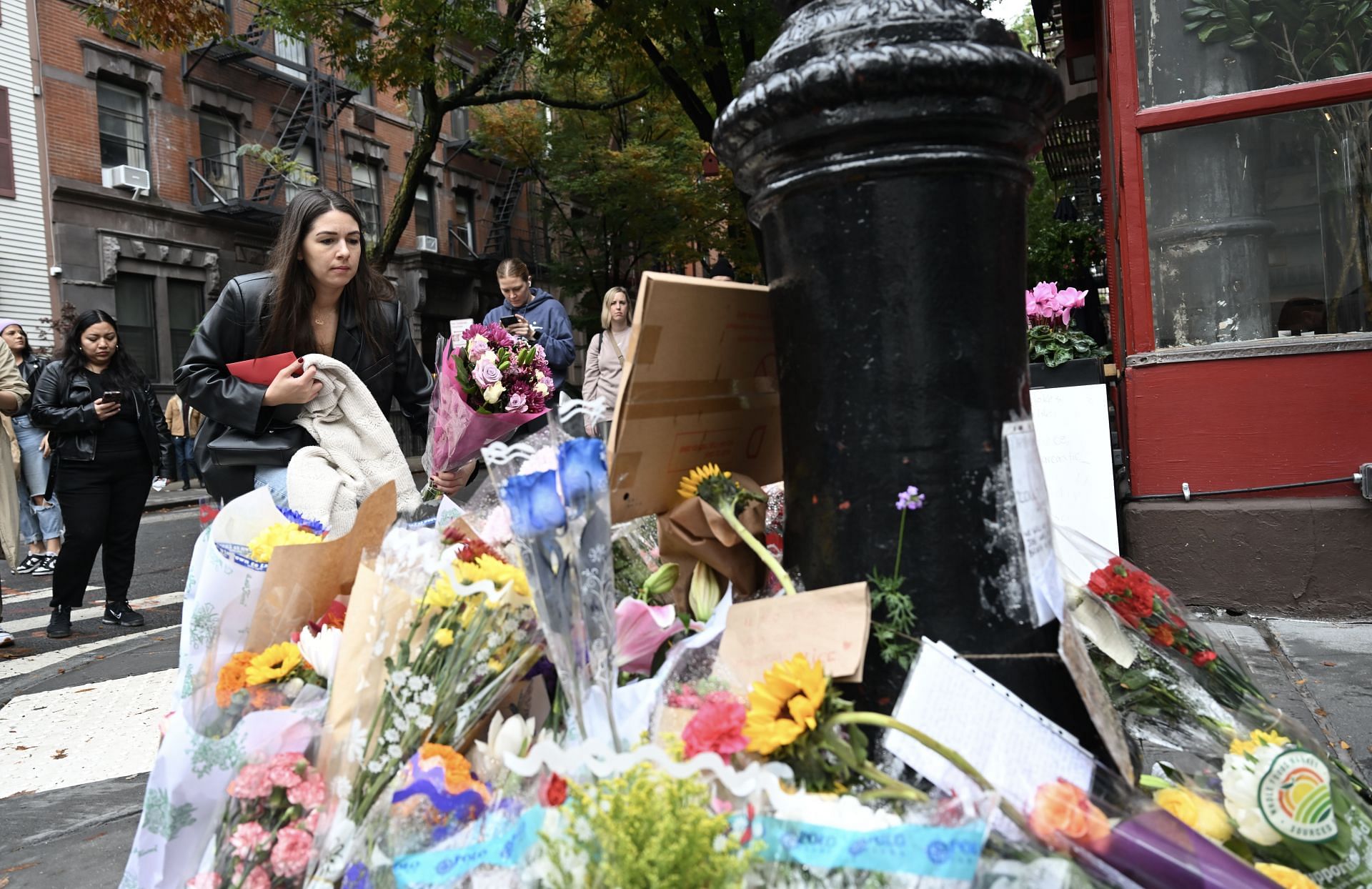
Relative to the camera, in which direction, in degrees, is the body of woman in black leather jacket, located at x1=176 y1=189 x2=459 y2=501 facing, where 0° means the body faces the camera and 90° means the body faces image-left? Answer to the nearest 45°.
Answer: approximately 315°

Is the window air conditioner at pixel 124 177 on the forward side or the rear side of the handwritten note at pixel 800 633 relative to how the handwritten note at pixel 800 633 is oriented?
on the rear side

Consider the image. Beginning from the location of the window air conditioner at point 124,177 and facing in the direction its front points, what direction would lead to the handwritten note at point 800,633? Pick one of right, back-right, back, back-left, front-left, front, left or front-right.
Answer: front-right

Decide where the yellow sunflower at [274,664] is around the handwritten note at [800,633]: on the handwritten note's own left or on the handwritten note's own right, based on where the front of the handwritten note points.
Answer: on the handwritten note's own right

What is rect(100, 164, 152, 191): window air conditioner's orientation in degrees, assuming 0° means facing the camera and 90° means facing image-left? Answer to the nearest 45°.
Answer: approximately 315°

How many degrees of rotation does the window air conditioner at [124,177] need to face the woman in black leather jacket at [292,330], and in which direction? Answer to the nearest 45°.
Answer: approximately 45° to its right

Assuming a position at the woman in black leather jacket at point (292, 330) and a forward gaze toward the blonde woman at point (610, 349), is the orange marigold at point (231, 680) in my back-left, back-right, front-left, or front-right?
back-right

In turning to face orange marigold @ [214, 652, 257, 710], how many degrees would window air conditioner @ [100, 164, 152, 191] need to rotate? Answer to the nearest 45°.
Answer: approximately 45° to its right
